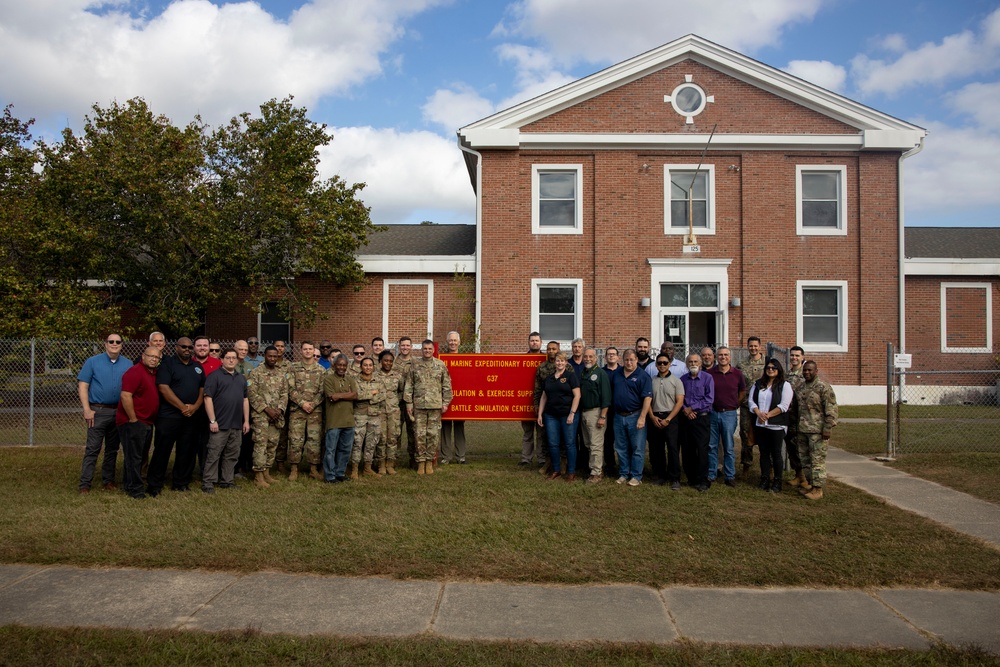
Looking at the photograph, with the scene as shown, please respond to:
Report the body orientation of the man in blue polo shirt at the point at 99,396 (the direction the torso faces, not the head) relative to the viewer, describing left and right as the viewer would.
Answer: facing the viewer and to the right of the viewer

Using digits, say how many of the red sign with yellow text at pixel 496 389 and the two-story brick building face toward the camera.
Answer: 2

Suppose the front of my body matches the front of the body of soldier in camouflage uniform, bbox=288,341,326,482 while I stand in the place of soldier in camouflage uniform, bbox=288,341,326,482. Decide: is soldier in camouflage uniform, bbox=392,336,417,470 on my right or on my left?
on my left

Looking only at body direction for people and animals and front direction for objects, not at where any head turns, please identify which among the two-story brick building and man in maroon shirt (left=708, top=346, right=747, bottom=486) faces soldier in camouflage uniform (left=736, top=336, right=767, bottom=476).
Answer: the two-story brick building

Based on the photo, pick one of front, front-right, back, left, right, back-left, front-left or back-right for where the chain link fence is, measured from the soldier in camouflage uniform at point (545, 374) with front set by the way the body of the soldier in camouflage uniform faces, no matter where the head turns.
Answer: back-left

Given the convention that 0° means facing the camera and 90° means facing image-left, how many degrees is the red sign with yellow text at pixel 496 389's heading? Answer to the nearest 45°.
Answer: approximately 0°

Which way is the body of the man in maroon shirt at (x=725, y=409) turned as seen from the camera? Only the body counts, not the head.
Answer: toward the camera

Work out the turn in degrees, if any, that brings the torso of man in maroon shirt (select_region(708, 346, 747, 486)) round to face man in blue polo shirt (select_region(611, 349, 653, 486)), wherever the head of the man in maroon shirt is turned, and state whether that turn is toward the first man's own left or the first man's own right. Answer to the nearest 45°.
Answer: approximately 90° to the first man's own right

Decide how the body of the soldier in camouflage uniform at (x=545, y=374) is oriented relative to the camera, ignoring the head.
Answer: toward the camera

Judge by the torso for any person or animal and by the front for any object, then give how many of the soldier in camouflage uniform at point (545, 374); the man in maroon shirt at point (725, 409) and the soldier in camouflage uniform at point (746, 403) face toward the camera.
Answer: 3

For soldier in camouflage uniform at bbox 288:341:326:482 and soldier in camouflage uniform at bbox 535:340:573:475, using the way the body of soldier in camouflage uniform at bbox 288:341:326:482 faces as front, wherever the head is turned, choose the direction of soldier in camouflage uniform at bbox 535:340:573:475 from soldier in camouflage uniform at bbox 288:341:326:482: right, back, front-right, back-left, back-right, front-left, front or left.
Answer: left

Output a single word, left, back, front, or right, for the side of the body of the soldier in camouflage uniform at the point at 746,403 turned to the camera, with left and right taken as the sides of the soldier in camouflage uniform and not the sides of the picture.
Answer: front

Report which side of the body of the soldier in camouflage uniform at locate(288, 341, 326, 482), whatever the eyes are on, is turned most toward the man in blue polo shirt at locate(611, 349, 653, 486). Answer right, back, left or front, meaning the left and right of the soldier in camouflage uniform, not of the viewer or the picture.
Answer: left

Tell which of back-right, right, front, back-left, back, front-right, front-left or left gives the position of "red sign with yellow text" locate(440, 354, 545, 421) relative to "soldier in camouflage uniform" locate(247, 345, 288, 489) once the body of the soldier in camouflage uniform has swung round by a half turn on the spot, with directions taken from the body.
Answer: back-right

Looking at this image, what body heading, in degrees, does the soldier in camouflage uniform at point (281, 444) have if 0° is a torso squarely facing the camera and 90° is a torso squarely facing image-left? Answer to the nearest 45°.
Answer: approximately 0°

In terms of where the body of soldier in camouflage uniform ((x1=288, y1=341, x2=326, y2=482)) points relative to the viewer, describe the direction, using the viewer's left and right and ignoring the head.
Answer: facing the viewer
